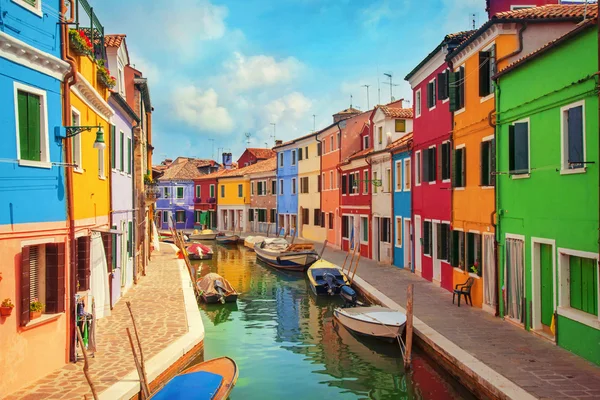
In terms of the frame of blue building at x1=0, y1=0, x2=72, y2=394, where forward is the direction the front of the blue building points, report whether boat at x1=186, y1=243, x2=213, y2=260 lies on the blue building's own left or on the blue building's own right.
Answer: on the blue building's own left

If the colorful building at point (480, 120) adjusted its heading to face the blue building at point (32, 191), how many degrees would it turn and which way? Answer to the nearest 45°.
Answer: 0° — it already faces it

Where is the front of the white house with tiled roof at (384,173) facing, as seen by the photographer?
facing the viewer and to the left of the viewer

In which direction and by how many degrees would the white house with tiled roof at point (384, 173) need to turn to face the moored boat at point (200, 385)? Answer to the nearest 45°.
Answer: approximately 45° to its left

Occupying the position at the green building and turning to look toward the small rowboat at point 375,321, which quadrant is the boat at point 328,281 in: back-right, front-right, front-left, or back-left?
front-right

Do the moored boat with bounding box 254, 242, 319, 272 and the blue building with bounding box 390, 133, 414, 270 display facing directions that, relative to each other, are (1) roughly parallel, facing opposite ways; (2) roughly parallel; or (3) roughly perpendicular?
roughly perpendicular

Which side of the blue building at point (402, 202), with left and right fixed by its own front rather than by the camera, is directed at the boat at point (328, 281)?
front

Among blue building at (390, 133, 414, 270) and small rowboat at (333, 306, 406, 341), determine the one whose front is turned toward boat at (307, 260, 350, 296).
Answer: the blue building

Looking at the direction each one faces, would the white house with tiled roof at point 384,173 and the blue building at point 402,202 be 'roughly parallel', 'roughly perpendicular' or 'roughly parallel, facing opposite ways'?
roughly parallel

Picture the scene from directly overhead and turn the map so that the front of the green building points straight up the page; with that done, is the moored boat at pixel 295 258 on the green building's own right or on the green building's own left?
on the green building's own right

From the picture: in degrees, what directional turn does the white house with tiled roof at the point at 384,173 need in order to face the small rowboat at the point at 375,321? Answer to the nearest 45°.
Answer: approximately 45° to its left
